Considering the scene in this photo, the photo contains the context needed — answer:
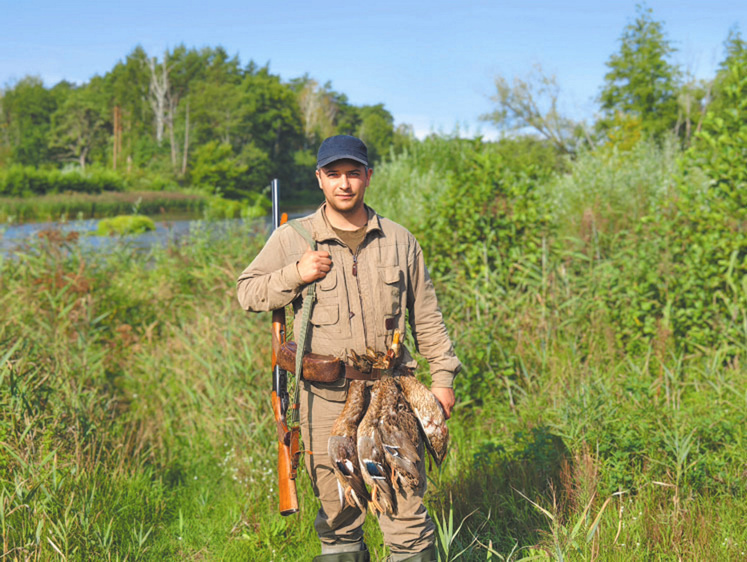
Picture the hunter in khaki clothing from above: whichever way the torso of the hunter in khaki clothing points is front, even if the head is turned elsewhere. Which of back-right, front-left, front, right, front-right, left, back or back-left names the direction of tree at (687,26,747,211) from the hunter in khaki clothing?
back-left

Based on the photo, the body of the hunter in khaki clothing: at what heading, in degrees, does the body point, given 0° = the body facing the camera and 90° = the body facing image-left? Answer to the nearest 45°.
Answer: approximately 0°

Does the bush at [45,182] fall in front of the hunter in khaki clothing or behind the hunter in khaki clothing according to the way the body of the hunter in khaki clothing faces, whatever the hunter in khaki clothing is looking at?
behind

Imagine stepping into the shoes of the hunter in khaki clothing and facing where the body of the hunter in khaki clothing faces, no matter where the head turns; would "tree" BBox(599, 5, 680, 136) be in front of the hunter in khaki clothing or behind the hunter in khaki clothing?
behind
